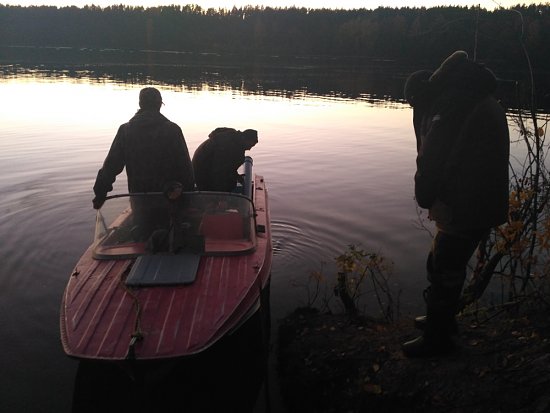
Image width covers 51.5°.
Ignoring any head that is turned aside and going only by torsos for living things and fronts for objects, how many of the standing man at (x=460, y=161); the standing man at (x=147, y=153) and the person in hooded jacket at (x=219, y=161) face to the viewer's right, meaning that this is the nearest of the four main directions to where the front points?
1

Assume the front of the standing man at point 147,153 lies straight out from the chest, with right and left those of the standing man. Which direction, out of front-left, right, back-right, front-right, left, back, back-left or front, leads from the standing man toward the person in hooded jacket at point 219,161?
front-right

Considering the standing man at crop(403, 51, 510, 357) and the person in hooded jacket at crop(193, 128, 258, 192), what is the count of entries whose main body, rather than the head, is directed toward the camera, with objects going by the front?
0

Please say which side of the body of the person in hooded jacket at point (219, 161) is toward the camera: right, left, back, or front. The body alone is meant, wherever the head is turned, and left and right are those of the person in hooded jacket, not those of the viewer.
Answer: right

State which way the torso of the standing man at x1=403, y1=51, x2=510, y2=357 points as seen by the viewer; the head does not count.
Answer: to the viewer's left

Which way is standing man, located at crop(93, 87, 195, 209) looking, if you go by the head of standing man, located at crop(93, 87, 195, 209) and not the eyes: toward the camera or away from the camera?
away from the camera

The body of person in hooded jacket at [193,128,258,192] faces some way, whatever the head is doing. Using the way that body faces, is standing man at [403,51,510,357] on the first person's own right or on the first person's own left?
on the first person's own right

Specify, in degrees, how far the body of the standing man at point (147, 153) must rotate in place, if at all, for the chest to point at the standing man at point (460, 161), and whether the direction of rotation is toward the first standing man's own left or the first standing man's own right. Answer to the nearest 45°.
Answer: approximately 135° to the first standing man's own right

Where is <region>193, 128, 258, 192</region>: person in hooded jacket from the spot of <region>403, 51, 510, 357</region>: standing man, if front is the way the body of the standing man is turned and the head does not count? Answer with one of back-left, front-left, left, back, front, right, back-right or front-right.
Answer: front-right

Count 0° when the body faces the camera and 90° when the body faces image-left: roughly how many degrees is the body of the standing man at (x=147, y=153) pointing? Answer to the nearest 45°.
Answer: approximately 180°

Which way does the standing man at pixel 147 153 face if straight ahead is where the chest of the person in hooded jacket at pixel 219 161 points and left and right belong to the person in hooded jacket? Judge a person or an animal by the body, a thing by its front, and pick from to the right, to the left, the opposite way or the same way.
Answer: to the left
